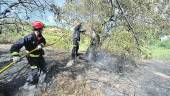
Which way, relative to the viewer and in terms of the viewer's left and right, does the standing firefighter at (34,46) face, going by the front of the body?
facing the viewer and to the right of the viewer

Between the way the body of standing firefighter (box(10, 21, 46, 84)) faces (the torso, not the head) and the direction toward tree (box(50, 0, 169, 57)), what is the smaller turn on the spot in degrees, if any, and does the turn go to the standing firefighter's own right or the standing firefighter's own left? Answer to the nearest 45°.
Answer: approximately 90° to the standing firefighter's own left
